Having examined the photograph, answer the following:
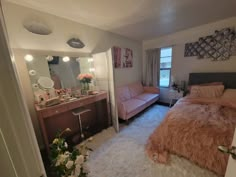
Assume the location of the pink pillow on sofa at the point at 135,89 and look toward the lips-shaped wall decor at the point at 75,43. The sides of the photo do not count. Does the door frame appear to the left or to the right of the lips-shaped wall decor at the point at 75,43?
left

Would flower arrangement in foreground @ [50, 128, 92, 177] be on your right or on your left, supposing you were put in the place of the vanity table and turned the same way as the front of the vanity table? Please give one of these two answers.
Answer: on your right

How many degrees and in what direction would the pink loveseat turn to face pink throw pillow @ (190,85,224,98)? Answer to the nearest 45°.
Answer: approximately 45° to its left

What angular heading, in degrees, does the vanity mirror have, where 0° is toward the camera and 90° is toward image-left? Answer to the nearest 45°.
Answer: approximately 315°

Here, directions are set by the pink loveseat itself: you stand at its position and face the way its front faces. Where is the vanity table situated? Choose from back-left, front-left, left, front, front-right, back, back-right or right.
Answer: right

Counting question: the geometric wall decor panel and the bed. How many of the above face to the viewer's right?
0

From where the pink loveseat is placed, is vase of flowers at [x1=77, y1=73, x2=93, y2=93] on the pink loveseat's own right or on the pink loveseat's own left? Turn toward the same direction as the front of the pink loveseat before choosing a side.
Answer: on the pink loveseat's own right

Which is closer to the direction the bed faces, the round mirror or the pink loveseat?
the round mirror

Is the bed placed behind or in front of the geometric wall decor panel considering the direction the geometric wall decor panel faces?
in front

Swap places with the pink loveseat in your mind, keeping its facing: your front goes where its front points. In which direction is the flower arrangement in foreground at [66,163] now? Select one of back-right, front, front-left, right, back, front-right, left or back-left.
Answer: front-right
